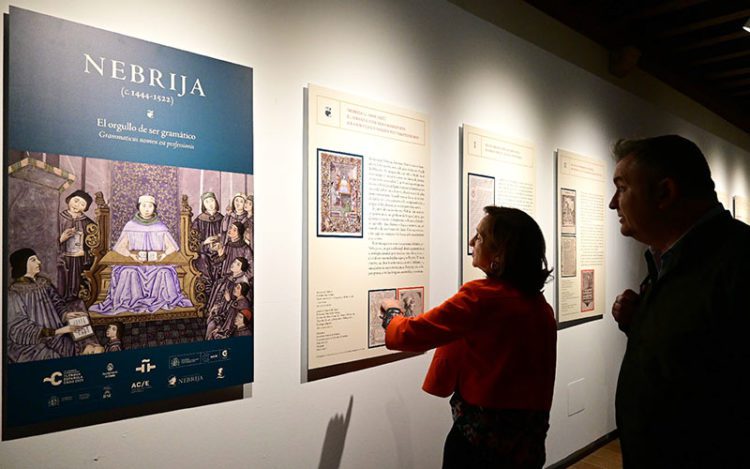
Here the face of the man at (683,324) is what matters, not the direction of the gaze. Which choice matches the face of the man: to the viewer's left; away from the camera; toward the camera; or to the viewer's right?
to the viewer's left

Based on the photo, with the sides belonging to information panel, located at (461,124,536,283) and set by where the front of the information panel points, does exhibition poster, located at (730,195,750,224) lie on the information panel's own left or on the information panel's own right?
on the information panel's own left

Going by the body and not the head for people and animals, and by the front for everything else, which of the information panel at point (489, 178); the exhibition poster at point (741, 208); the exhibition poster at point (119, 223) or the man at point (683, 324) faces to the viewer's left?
the man

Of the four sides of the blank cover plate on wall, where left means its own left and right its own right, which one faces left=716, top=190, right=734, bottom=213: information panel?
left

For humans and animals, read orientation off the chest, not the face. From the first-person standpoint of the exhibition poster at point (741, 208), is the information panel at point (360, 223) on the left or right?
on its right

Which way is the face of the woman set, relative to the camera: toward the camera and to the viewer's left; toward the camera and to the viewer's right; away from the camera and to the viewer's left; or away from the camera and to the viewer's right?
away from the camera and to the viewer's left

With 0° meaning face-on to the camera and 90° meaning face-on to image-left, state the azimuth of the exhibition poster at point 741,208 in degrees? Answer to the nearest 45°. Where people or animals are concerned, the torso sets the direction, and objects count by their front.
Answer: approximately 315°

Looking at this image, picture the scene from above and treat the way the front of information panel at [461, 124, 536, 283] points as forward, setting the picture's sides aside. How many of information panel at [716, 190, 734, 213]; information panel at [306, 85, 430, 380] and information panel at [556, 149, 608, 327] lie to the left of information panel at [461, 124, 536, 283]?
2

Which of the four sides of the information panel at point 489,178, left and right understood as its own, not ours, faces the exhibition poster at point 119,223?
right

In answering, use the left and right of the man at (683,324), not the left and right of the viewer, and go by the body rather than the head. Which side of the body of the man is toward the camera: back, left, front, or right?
left
